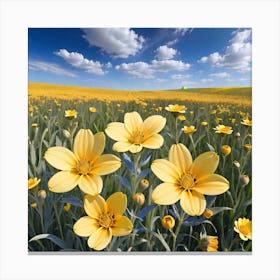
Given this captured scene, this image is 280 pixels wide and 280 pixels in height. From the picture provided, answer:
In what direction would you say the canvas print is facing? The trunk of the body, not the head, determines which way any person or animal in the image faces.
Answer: toward the camera
